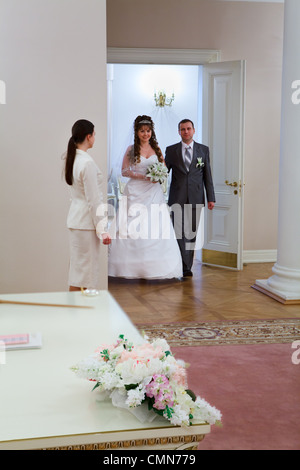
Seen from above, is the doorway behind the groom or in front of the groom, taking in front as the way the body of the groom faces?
behind

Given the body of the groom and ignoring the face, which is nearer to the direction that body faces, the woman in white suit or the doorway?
the woman in white suit

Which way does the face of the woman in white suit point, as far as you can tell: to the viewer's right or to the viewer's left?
to the viewer's right

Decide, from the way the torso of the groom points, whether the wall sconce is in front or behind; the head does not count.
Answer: behind

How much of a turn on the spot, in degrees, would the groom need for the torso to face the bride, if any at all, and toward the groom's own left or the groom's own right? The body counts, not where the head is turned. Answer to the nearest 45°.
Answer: approximately 45° to the groom's own right

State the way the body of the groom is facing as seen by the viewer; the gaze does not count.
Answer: toward the camera

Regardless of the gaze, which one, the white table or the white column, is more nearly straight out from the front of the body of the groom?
the white table

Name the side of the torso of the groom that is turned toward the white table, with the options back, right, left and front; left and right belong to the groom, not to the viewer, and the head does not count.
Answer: front

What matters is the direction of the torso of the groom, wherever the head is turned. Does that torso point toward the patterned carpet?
yes
